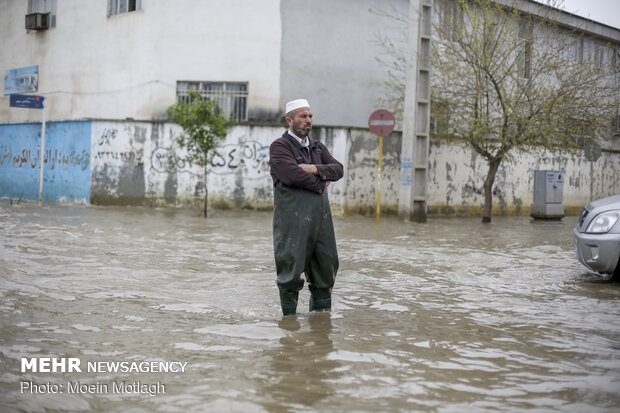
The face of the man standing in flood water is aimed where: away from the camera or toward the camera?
toward the camera

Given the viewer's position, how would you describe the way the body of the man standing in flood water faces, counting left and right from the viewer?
facing the viewer and to the right of the viewer

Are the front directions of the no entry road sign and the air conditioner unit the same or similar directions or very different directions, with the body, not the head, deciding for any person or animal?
same or similar directions

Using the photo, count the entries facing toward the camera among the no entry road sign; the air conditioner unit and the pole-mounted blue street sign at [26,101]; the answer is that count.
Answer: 3

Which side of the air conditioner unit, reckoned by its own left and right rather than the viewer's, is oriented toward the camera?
front

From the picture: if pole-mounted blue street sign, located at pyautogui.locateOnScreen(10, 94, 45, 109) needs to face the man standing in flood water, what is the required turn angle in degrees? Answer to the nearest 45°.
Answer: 0° — it already faces them

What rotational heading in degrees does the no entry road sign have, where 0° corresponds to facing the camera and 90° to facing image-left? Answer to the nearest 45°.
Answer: approximately 0°

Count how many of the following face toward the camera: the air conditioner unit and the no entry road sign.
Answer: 2

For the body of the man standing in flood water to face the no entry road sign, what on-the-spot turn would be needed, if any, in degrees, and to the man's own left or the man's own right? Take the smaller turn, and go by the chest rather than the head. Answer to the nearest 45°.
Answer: approximately 135° to the man's own left

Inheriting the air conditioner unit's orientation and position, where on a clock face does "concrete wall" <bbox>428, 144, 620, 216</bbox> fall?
The concrete wall is roughly at 10 o'clock from the air conditioner unit.

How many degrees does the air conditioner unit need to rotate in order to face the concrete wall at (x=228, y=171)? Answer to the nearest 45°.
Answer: approximately 45° to its left

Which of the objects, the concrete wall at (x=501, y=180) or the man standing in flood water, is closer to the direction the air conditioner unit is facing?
the man standing in flood water

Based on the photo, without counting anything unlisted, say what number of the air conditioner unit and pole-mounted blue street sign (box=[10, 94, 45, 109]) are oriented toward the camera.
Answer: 2

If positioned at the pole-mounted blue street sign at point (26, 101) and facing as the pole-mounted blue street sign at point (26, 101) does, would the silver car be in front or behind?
in front
